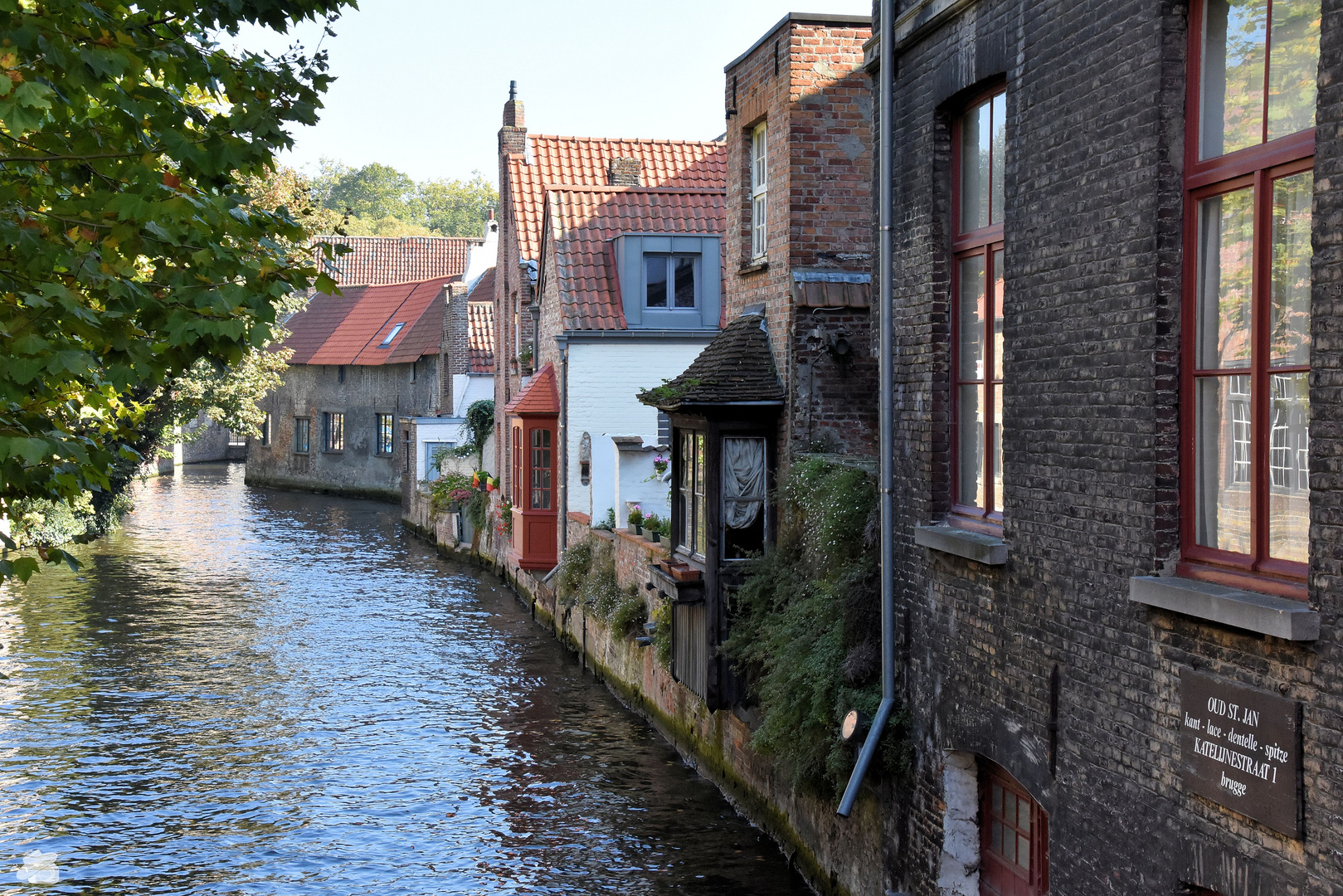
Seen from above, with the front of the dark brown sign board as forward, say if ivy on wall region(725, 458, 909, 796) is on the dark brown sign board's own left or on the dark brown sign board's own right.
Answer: on the dark brown sign board's own right

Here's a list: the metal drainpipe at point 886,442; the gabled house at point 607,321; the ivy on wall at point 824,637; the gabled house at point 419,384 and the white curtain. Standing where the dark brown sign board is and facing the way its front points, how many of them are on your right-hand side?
5

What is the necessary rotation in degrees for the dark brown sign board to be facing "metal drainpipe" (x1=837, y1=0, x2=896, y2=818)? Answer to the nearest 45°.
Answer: approximately 90° to its right

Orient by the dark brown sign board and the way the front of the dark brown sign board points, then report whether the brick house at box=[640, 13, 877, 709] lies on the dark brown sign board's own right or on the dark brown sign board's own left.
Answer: on the dark brown sign board's own right

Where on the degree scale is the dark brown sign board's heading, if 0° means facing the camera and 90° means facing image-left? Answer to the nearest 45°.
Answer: approximately 45°

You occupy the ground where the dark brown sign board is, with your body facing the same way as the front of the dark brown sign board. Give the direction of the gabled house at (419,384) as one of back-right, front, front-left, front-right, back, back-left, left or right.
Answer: right

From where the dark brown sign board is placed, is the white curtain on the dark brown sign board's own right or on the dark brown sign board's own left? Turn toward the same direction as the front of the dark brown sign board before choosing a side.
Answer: on the dark brown sign board's own right

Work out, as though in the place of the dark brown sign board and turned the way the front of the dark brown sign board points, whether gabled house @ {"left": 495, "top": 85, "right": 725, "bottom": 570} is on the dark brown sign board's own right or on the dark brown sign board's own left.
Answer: on the dark brown sign board's own right
